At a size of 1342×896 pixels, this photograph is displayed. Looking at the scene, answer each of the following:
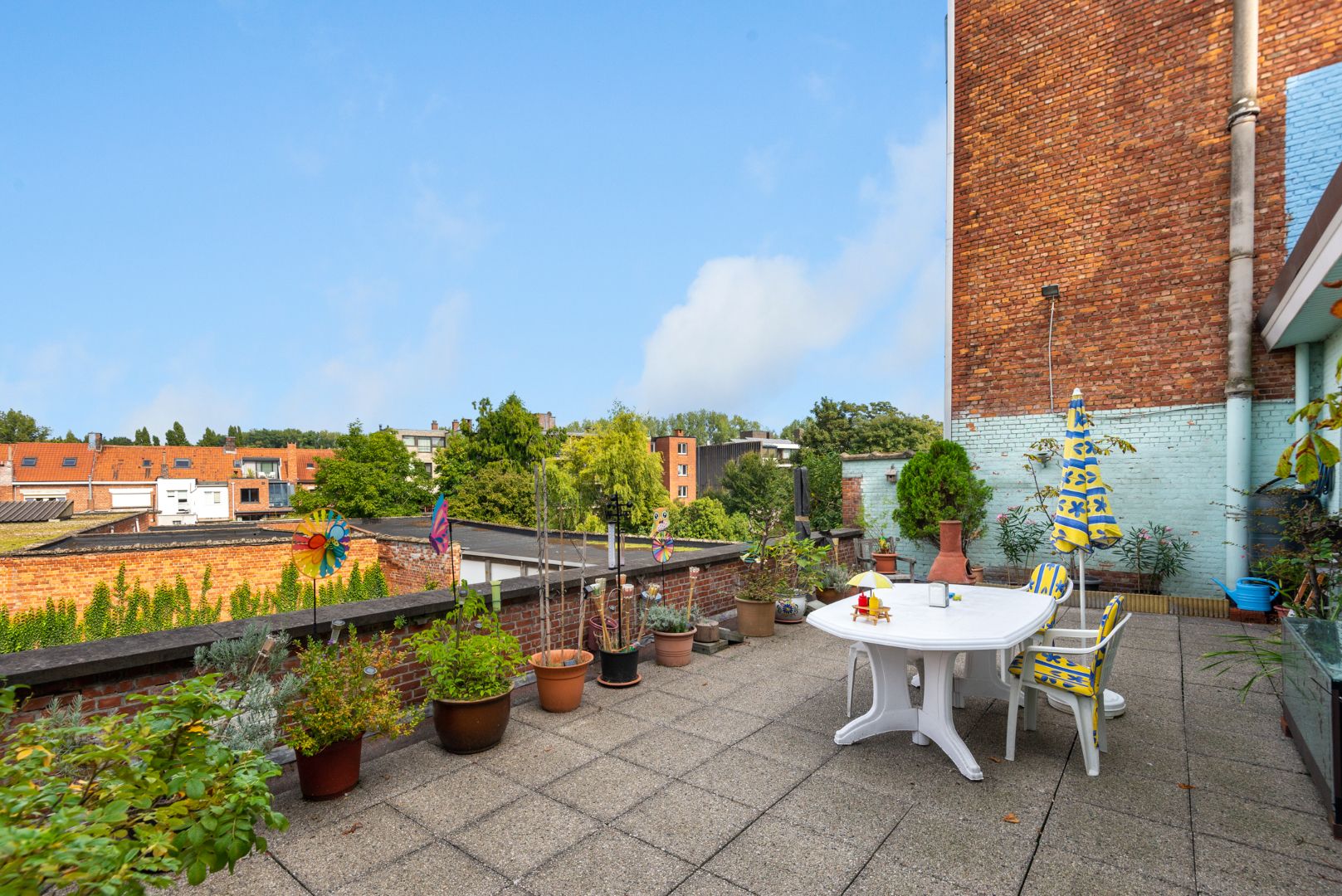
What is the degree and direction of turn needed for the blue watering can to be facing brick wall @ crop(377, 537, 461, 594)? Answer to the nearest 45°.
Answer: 0° — it already faces it

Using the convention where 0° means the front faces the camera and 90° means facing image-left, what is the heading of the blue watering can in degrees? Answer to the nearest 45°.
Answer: approximately 90°

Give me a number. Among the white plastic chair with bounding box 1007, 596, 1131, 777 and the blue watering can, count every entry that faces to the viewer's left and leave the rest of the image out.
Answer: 2

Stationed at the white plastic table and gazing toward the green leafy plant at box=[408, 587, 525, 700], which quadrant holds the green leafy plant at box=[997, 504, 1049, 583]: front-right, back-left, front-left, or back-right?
back-right

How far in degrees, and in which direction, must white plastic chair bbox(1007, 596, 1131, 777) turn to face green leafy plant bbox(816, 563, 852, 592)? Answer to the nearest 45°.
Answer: approximately 45° to its right

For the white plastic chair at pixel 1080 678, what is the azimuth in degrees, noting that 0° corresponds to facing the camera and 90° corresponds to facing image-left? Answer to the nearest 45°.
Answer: approximately 90°

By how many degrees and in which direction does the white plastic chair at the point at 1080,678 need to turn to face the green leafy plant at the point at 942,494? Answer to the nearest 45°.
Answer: approximately 90° to its right

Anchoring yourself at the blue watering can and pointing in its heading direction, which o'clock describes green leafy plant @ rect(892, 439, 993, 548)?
The green leafy plant is roughly at 12 o'clock from the blue watering can.

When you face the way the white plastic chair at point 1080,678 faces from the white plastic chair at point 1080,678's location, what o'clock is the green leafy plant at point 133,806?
The green leafy plant is roughly at 10 o'clock from the white plastic chair.

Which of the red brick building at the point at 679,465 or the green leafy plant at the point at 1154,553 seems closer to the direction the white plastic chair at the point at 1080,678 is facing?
the red brick building
